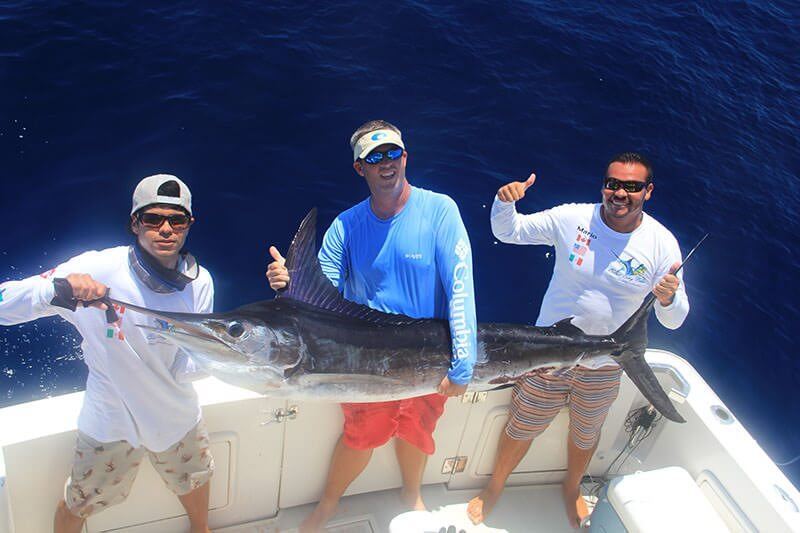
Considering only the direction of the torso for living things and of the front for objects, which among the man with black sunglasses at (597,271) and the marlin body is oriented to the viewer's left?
the marlin body

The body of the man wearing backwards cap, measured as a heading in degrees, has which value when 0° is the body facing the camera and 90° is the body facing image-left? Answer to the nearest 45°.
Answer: approximately 0°

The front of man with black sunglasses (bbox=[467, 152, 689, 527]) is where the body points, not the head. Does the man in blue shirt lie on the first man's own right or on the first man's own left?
on the first man's own right

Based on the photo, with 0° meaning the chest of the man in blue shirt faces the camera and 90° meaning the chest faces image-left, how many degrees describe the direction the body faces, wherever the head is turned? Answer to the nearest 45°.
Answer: approximately 0°

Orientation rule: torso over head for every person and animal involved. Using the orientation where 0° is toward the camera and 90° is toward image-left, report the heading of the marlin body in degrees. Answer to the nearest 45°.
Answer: approximately 90°
